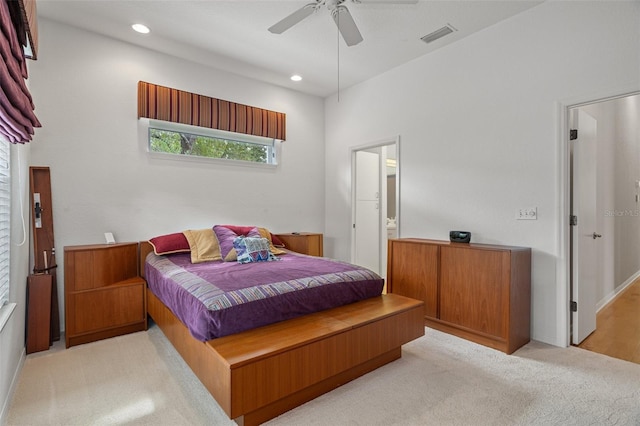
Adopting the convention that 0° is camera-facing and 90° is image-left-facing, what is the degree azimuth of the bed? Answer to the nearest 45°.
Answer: approximately 315°

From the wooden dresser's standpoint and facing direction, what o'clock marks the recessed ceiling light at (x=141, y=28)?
The recessed ceiling light is roughly at 1 o'clock from the wooden dresser.

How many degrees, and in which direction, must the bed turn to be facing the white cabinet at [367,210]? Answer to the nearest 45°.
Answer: approximately 90° to its left

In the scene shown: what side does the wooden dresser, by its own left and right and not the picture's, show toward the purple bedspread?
front

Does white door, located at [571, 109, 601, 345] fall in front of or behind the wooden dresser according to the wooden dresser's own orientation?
behind

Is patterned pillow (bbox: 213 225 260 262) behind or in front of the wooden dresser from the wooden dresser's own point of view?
in front

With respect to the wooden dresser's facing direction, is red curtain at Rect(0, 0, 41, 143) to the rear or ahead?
ahead

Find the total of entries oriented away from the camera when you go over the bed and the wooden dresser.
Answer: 0

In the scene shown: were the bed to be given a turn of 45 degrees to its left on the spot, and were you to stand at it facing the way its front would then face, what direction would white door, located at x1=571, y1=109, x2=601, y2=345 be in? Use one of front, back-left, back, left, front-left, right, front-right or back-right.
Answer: front

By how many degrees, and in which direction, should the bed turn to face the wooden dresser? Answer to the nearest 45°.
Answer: approximately 45° to its left

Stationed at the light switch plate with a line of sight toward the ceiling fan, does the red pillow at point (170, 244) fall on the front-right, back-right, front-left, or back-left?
front-right

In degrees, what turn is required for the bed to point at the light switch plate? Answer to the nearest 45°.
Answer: approximately 45° to its left

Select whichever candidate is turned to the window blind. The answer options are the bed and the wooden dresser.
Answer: the wooden dresser

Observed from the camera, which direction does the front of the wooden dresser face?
facing the viewer and to the left of the viewer
